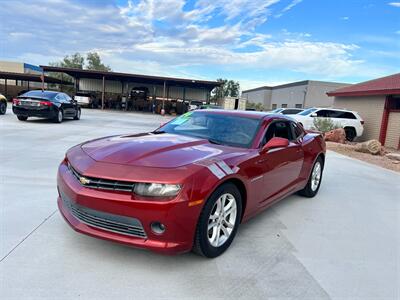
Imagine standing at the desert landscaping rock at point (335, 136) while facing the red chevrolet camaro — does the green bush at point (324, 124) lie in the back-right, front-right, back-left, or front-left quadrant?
back-right

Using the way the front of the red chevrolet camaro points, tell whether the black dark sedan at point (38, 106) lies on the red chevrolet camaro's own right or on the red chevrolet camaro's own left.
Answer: on the red chevrolet camaro's own right

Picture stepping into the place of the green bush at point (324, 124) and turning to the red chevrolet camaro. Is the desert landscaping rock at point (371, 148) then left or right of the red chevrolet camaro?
left

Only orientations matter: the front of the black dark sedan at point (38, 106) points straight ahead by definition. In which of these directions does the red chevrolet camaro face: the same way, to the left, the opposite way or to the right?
the opposite way

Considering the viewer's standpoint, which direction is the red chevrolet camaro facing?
facing the viewer and to the left of the viewer

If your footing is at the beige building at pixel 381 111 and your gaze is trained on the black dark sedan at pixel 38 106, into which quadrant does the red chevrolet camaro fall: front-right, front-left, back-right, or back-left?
front-left

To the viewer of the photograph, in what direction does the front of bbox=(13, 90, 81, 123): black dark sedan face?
facing away from the viewer and to the right of the viewer

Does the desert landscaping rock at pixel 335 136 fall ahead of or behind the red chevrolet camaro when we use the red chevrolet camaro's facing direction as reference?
behind

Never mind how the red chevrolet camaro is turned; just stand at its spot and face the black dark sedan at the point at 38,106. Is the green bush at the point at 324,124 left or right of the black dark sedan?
right

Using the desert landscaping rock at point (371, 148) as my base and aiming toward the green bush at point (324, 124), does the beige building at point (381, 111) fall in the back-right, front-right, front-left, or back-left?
front-right

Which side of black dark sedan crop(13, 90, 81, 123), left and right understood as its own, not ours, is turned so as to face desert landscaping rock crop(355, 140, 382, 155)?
right

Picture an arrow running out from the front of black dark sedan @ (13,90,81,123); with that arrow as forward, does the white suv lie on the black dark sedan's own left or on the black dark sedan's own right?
on the black dark sedan's own right

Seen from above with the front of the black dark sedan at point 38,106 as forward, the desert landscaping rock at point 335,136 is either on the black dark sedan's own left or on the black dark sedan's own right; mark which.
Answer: on the black dark sedan's own right
